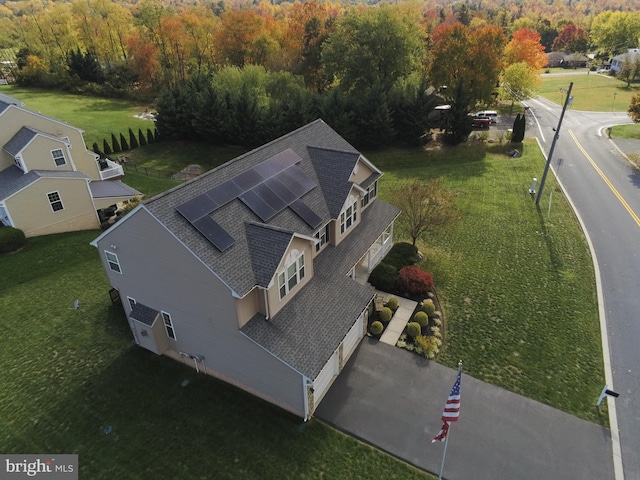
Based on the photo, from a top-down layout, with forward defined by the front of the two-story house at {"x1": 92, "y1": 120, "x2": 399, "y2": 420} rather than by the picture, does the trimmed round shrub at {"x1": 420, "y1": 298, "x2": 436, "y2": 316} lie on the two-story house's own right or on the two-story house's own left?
on the two-story house's own left

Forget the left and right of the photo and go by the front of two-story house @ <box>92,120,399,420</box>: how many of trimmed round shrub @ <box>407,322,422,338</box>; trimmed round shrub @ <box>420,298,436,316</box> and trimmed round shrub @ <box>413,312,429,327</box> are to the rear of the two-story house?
0

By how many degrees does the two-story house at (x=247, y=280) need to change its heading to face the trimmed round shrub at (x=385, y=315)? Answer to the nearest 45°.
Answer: approximately 45° to its left

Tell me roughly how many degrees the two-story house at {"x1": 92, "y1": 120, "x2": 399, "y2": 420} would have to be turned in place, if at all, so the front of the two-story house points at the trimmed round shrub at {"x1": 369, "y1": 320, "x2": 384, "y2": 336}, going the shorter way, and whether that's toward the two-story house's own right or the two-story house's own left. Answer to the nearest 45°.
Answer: approximately 45° to the two-story house's own left

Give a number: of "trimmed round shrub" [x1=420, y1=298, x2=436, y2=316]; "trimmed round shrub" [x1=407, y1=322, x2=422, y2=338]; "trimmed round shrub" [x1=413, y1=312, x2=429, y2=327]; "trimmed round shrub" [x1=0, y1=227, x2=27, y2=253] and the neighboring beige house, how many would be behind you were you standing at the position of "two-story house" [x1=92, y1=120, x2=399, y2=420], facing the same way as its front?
2

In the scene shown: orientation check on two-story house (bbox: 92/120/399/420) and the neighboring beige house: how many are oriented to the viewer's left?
1

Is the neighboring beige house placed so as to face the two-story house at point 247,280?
no

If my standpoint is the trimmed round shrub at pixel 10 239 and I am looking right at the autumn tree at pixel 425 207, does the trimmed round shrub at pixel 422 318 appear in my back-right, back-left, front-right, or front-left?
front-right

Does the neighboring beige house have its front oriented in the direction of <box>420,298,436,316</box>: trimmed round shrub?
no

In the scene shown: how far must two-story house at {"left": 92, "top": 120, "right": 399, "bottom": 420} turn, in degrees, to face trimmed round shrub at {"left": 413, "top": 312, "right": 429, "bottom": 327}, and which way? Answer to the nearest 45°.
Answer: approximately 45° to its left

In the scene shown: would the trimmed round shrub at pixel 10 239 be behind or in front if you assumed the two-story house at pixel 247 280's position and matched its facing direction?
behind

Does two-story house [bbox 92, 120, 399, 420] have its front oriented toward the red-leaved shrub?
yes

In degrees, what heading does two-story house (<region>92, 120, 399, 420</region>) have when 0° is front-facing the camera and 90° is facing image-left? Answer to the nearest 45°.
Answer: approximately 315°

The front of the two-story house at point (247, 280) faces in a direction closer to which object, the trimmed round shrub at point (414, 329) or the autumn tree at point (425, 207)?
the trimmed round shrub

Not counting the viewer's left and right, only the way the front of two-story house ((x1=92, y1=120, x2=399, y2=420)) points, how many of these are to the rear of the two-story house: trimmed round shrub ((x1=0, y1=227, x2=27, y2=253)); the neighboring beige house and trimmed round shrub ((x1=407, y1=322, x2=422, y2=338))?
2
